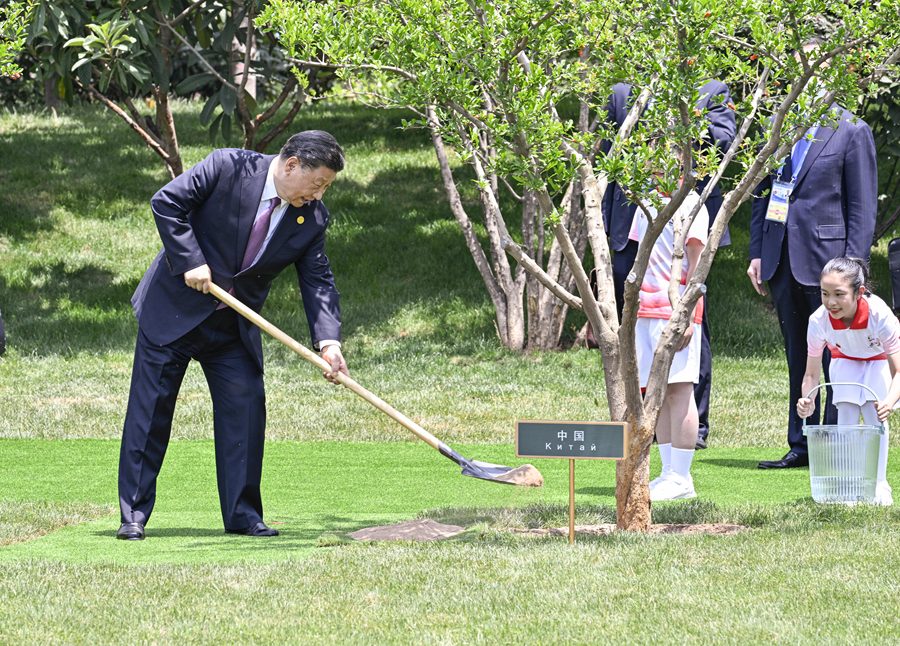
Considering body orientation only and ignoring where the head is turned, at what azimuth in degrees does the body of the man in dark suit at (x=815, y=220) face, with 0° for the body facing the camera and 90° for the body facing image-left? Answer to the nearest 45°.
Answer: approximately 45°

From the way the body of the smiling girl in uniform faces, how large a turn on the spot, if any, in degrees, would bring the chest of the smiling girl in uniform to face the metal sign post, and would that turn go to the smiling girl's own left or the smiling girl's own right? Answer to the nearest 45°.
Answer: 0° — they already face it

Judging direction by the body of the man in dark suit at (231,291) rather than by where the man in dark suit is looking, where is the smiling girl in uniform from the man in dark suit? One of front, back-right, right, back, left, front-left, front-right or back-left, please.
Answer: front-left

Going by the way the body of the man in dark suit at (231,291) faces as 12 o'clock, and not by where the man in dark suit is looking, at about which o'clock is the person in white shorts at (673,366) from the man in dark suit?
The person in white shorts is roughly at 10 o'clock from the man in dark suit.
